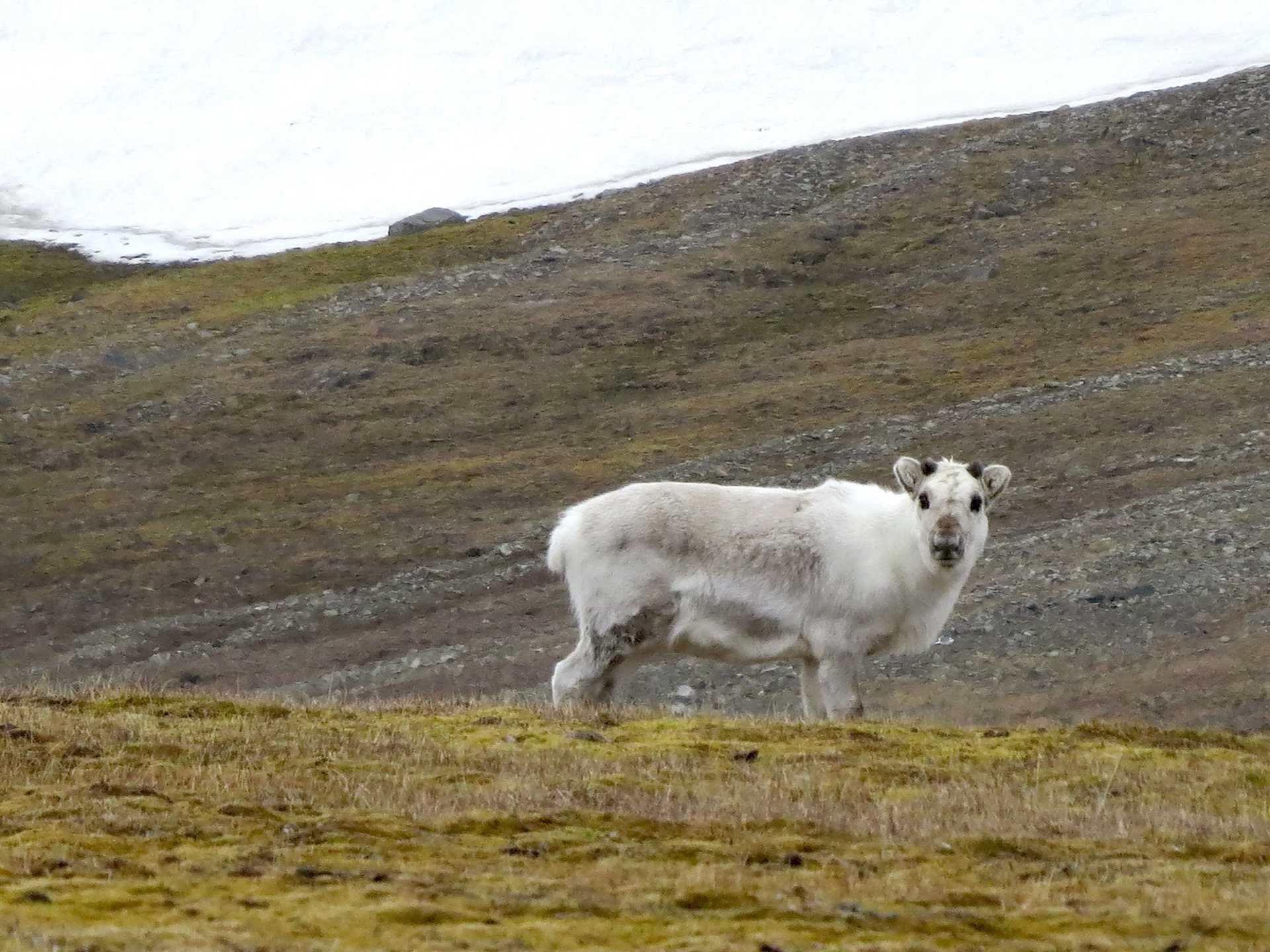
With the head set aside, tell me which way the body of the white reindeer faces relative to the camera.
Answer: to the viewer's right

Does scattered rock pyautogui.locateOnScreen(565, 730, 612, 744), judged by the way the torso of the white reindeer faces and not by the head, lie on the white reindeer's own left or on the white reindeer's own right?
on the white reindeer's own right
